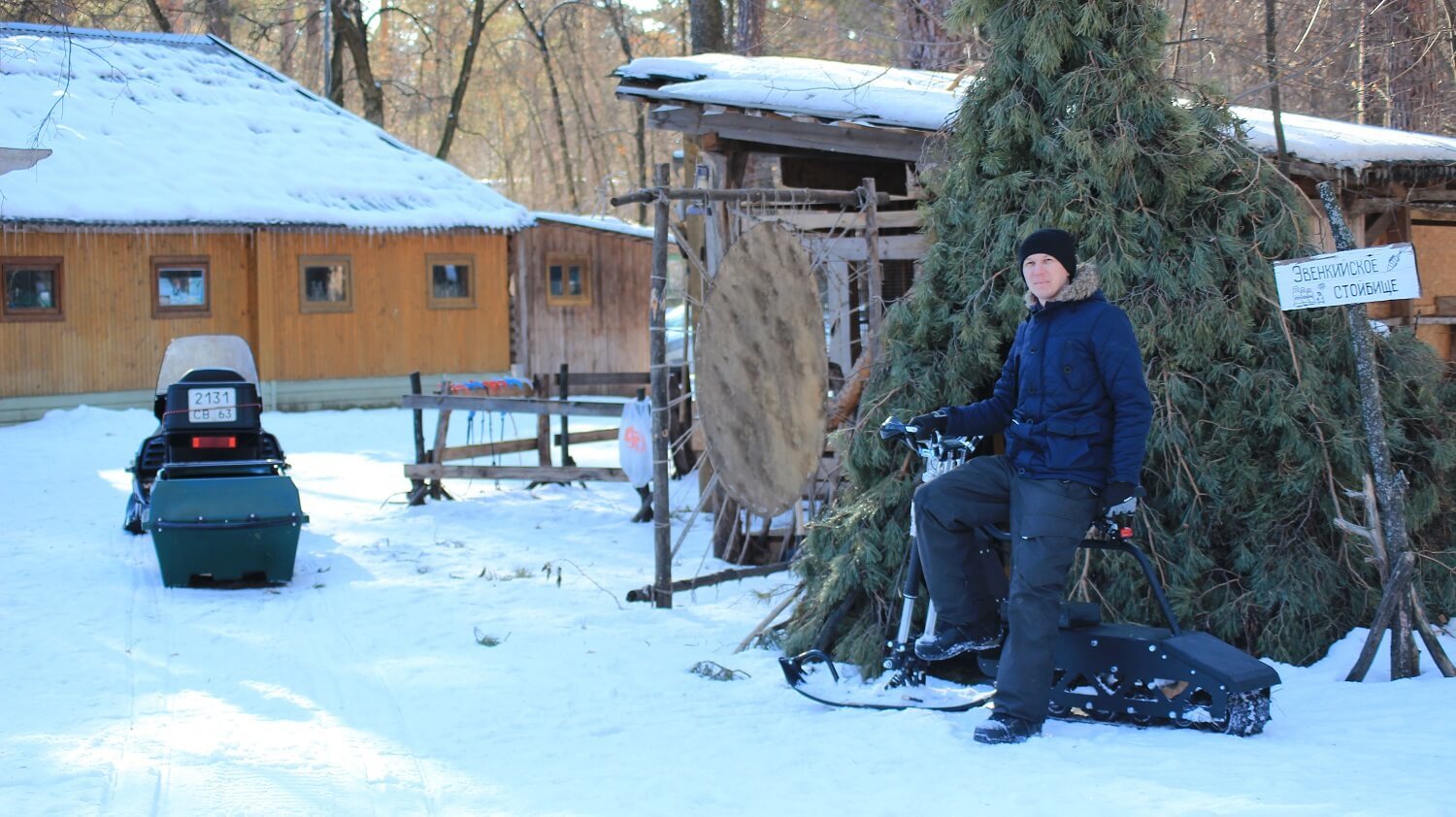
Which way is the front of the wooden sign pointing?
toward the camera

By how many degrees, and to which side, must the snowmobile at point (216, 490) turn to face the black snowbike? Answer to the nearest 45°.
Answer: approximately 135° to its right

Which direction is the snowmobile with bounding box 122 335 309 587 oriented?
away from the camera

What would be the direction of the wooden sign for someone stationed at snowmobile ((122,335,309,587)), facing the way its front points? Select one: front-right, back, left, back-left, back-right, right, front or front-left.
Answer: back-right

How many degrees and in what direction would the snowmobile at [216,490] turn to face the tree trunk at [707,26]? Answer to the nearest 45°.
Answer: approximately 45° to its right

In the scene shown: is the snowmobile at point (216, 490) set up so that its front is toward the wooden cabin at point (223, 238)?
yes

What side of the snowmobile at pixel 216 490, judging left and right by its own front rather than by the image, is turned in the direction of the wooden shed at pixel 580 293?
front

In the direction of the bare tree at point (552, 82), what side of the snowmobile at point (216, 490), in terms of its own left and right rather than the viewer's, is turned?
front

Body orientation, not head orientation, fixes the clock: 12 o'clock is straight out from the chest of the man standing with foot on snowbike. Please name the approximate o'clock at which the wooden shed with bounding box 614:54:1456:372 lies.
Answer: The wooden shed is roughly at 4 o'clock from the man standing with foot on snowbike.

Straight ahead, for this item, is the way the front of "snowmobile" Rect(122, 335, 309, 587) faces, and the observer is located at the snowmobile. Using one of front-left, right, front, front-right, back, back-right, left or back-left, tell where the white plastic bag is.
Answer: right

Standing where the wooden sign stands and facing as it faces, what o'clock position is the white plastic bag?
The white plastic bag is roughly at 4 o'clock from the wooden sign.

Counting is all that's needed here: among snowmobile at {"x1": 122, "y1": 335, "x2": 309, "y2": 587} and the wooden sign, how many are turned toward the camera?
1

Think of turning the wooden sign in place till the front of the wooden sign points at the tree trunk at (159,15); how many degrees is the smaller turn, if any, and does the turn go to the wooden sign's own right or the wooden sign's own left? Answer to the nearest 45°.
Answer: approximately 135° to the wooden sign's own right

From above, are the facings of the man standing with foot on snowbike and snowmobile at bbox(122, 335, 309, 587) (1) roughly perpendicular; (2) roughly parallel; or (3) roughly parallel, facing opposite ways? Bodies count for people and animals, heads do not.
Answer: roughly perpendicular

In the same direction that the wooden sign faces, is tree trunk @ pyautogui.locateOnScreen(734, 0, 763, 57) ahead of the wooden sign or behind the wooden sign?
behind

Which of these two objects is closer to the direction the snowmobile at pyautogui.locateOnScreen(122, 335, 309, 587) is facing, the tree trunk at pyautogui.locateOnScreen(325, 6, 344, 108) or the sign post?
the tree trunk
